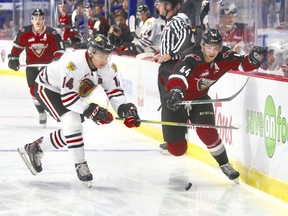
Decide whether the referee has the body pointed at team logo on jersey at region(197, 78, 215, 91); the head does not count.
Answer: no

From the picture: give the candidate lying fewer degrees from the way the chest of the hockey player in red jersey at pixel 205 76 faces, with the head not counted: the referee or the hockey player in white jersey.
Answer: the hockey player in white jersey

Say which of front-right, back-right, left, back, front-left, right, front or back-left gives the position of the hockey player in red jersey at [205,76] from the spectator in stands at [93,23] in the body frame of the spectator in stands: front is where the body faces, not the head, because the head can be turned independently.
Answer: front-left

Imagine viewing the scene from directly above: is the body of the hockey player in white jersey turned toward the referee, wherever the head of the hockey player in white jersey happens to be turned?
no

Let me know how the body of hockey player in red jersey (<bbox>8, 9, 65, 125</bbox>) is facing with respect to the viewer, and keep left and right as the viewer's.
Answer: facing the viewer

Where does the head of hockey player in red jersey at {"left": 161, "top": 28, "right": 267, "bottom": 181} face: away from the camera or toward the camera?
toward the camera

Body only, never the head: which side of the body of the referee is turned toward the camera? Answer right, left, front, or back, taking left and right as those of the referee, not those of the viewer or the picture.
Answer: left

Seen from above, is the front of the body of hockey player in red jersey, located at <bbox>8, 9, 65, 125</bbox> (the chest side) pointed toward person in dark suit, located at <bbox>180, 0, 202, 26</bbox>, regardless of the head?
no

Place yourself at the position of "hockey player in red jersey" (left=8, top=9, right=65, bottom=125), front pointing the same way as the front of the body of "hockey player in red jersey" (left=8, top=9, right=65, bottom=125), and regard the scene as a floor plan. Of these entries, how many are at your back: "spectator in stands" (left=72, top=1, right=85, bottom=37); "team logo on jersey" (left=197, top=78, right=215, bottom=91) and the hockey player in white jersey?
1

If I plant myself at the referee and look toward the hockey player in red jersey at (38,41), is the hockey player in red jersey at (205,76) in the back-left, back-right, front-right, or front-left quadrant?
back-left
